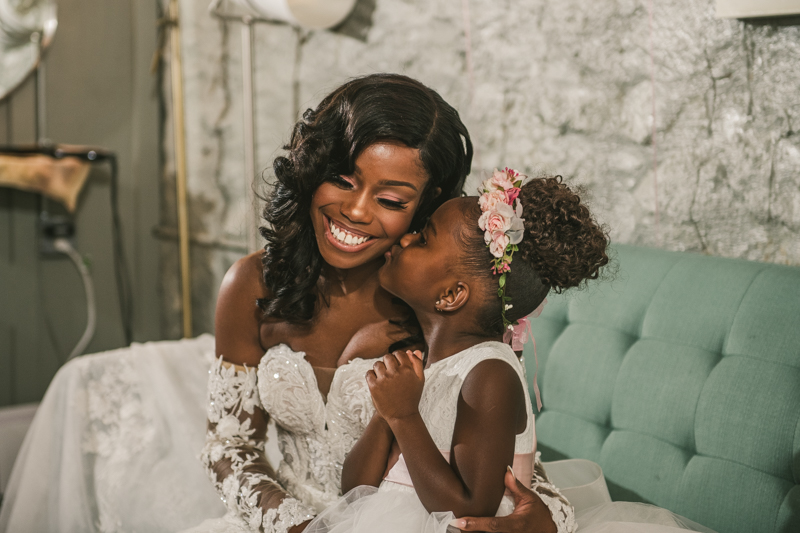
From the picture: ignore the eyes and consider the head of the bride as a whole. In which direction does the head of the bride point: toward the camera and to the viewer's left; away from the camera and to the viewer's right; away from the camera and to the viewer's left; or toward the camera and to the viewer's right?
toward the camera and to the viewer's right

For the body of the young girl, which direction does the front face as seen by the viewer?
to the viewer's left

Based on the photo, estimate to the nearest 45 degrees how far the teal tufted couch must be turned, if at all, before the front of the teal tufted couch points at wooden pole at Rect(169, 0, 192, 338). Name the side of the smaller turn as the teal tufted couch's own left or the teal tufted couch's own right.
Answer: approximately 90° to the teal tufted couch's own right

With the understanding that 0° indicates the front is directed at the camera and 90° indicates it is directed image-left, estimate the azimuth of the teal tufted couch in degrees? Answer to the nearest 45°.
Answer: approximately 45°

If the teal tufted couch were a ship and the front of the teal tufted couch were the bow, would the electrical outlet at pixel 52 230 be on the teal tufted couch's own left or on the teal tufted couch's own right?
on the teal tufted couch's own right

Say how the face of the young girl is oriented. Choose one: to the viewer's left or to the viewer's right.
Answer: to the viewer's left
